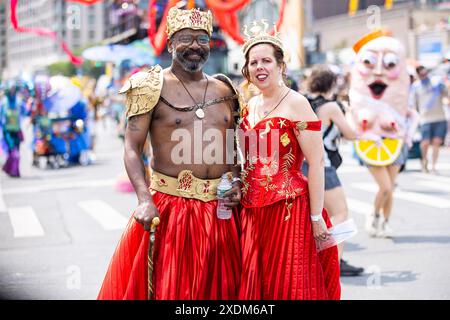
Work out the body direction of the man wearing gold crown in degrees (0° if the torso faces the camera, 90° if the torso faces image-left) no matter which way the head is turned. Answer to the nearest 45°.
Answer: approximately 0°

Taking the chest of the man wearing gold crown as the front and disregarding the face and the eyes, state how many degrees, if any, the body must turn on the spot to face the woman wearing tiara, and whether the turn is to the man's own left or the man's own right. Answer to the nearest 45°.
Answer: approximately 90° to the man's own left
